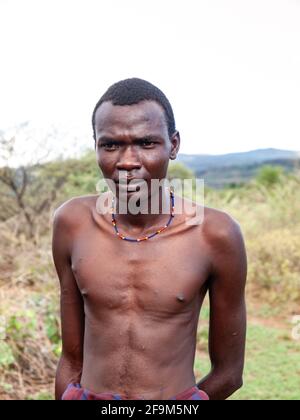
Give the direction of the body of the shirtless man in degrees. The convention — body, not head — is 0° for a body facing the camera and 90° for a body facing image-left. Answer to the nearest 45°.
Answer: approximately 0°
